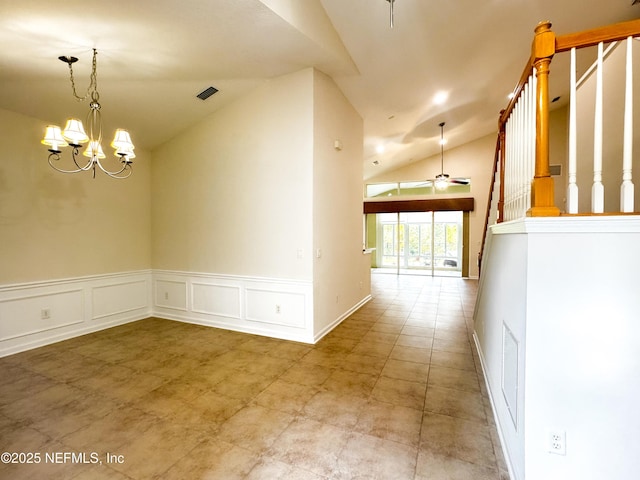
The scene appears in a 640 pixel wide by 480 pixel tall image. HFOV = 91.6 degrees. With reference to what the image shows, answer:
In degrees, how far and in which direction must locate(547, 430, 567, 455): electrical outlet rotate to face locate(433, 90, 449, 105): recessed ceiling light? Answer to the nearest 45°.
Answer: approximately 135° to its right

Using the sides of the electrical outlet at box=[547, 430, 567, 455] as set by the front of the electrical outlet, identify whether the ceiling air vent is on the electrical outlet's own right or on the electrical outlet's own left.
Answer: on the electrical outlet's own right

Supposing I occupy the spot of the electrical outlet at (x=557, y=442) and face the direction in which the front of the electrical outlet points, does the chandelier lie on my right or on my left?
on my right

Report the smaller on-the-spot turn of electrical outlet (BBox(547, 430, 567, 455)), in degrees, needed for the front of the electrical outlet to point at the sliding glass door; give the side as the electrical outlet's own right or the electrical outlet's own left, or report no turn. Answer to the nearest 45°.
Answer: approximately 135° to the electrical outlet's own right

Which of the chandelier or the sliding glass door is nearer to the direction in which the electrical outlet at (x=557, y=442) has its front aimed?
the chandelier
